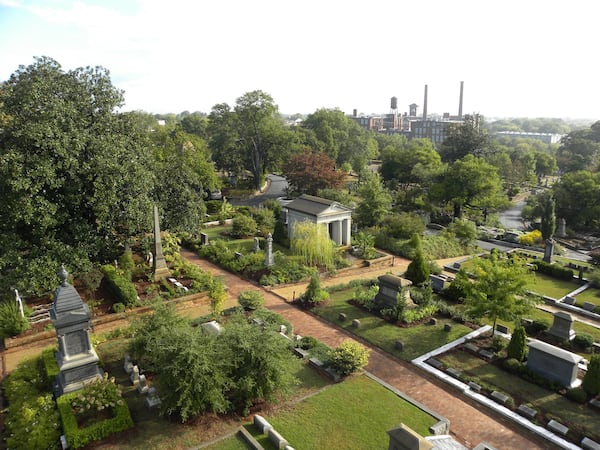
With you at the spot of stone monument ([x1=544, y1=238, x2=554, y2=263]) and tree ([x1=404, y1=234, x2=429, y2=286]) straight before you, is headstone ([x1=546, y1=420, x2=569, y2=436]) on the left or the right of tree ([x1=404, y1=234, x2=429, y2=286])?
left

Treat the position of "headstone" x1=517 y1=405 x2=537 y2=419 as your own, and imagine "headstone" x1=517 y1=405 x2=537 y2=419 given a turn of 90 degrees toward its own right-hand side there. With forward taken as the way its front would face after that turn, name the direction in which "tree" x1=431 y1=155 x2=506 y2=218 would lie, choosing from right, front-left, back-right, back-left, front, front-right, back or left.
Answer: front-right

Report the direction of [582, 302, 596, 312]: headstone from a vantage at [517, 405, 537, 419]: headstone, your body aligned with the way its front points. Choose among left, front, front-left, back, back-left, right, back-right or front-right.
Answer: back-right

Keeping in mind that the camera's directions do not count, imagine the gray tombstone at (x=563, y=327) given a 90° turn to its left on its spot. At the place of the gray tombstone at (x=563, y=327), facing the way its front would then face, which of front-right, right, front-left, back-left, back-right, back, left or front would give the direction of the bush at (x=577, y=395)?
front-right

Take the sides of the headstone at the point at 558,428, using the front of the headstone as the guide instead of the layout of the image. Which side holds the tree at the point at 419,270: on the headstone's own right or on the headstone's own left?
on the headstone's own right

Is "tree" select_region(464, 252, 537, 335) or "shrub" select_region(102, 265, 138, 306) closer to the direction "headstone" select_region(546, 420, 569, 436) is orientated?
the shrub

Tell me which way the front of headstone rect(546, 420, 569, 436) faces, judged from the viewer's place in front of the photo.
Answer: facing the viewer and to the left of the viewer

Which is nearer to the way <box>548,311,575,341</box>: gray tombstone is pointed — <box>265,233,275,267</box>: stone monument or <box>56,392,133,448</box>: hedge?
the hedge

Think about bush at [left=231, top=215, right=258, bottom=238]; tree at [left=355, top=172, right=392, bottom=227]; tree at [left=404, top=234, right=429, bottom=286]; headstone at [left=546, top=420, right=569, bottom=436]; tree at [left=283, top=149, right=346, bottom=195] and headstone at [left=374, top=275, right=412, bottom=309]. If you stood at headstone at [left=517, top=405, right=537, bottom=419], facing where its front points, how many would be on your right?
5

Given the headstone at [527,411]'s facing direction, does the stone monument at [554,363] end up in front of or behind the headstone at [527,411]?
behind

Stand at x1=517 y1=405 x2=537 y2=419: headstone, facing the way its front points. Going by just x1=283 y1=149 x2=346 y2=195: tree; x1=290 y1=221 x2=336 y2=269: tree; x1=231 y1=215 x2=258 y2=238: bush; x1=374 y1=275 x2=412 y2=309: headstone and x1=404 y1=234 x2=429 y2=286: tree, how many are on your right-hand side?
5

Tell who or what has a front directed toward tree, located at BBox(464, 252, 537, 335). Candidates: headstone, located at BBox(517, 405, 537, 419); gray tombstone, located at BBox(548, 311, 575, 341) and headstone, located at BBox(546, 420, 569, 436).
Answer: the gray tombstone

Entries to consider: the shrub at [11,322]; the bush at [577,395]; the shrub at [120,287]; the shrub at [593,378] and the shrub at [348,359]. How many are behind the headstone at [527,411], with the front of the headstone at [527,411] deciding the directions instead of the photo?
2

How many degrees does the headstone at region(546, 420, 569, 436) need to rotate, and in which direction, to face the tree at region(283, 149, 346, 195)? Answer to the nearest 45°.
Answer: approximately 90° to its right

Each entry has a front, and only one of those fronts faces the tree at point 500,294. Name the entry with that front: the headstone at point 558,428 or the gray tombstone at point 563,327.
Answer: the gray tombstone

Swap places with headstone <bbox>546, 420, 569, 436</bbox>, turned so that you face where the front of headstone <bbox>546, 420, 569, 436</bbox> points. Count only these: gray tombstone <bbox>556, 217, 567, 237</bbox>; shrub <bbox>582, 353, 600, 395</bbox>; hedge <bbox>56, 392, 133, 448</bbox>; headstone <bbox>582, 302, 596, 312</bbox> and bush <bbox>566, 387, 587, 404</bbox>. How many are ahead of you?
1

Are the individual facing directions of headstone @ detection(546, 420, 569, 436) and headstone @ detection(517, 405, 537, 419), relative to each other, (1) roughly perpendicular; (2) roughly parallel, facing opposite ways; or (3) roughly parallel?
roughly parallel

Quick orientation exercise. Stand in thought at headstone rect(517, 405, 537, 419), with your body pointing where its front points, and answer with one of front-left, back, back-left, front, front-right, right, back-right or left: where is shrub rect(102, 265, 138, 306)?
front-right

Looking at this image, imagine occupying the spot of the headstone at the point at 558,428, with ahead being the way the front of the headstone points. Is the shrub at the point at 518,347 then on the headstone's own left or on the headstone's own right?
on the headstone's own right

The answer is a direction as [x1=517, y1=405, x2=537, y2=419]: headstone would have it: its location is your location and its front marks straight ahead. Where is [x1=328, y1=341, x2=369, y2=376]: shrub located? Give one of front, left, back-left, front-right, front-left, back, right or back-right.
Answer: front-right

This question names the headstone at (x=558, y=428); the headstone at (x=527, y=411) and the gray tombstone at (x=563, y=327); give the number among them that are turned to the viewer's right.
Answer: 0
